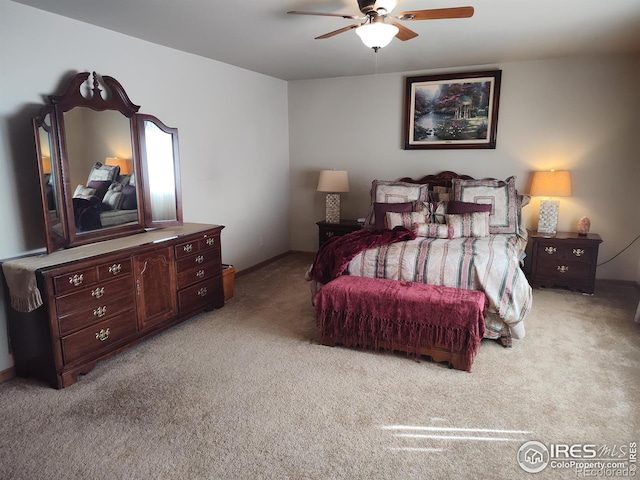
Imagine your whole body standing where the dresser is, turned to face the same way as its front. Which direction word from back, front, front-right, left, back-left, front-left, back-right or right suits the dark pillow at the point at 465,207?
front-left

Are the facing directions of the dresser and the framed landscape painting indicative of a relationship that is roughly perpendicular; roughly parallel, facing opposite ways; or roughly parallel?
roughly perpendicular

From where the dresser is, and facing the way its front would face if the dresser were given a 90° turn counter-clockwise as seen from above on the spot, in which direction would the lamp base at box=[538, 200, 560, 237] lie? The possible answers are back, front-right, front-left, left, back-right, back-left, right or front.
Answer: front-right

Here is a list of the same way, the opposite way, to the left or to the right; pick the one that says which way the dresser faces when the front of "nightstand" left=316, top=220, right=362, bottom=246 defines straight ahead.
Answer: to the left

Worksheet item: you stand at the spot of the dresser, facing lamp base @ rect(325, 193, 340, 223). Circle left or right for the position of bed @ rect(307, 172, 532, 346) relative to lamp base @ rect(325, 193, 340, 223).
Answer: right

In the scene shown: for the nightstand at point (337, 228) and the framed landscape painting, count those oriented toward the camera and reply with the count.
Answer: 2

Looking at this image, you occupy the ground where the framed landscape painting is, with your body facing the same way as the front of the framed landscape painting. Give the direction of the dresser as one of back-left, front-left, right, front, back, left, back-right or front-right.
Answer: front-right

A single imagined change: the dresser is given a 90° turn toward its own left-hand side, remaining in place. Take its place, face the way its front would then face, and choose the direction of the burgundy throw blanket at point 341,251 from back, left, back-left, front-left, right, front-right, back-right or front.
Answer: front-right

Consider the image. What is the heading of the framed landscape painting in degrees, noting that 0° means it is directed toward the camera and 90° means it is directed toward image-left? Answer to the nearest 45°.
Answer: approximately 0°

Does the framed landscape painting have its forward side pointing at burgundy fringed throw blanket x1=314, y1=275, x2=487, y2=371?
yes

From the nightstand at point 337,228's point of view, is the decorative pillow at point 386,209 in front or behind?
in front

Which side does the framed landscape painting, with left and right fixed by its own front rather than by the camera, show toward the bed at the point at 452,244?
front
